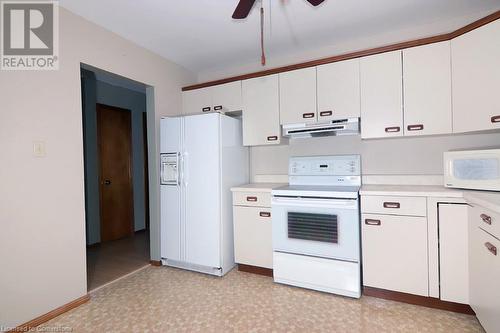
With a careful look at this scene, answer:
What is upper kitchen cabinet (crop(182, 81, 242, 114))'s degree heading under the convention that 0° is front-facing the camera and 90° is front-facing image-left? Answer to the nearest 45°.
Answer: approximately 45°

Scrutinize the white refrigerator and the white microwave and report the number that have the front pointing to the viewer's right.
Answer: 0

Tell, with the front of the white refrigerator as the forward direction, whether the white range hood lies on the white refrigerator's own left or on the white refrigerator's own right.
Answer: on the white refrigerator's own left

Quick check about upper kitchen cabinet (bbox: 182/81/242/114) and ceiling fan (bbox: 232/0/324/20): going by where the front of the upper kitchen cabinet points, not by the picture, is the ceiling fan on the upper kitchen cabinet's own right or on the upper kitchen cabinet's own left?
on the upper kitchen cabinet's own left

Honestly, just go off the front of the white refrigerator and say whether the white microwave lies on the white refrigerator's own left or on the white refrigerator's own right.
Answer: on the white refrigerator's own left

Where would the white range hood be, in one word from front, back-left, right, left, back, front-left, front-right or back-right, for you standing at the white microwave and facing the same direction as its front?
front-right

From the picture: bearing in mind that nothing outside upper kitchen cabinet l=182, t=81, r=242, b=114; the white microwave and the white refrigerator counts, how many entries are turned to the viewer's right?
0

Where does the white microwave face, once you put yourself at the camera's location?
facing the viewer and to the left of the viewer

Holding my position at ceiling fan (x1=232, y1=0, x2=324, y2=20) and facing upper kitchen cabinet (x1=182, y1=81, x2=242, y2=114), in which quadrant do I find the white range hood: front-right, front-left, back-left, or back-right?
front-right

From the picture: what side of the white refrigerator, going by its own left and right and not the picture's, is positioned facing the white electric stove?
left

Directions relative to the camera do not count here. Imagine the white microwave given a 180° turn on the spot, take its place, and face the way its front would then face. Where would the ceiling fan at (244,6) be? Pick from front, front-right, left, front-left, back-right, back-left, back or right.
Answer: back

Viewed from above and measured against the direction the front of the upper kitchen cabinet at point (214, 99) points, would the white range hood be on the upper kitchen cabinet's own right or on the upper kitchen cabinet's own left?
on the upper kitchen cabinet's own left

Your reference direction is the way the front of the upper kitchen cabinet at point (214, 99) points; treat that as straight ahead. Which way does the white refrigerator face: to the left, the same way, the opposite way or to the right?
the same way

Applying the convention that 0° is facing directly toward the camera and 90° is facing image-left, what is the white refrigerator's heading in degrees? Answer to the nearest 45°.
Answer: approximately 45°

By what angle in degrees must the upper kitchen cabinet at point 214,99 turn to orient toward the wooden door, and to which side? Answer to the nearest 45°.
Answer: approximately 90° to its right
